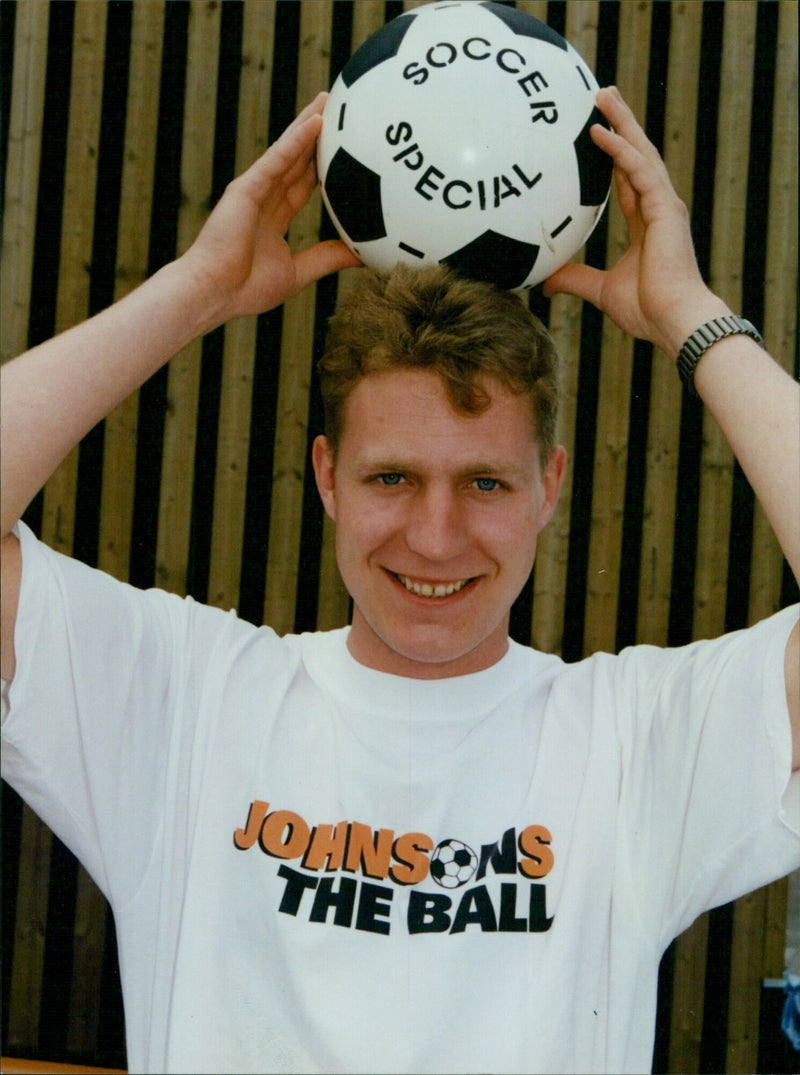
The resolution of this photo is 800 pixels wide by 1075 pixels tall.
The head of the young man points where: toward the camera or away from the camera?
toward the camera

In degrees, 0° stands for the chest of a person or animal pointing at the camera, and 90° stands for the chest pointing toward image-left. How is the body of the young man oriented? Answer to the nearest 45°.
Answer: approximately 0°
